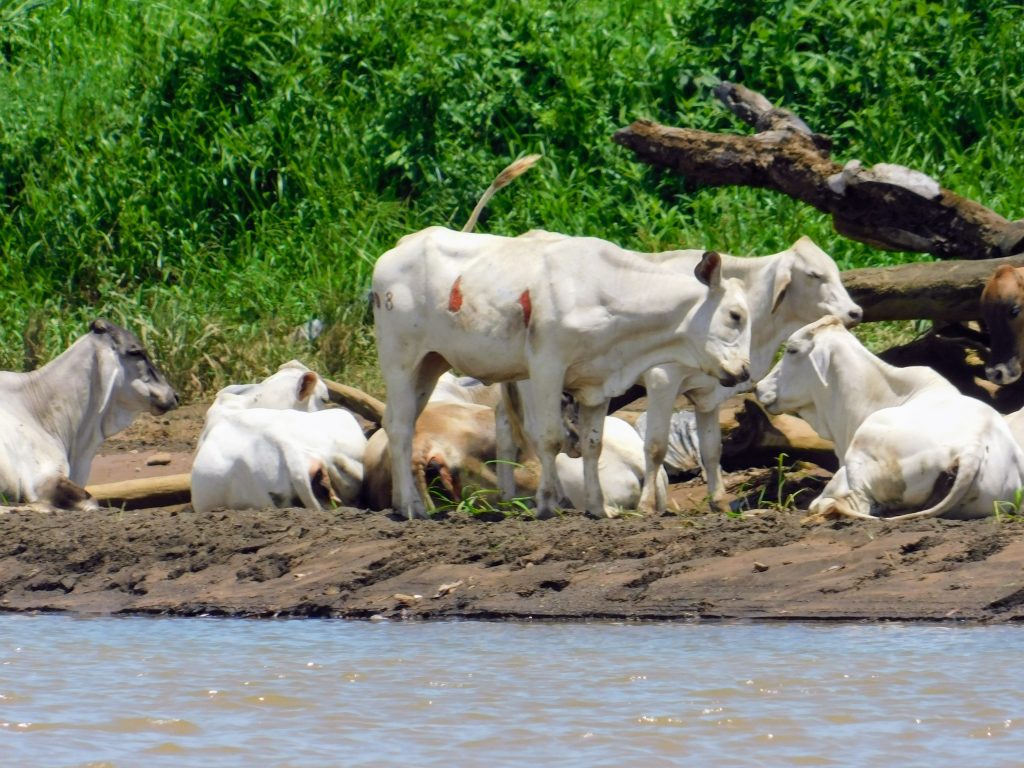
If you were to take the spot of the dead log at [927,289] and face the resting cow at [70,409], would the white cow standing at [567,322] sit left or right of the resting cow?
left

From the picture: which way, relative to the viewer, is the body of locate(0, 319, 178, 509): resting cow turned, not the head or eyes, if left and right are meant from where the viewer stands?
facing to the right of the viewer

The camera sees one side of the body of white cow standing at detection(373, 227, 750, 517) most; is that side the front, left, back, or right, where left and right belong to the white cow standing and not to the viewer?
right

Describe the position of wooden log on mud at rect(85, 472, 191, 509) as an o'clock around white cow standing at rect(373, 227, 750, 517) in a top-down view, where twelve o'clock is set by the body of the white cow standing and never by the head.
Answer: The wooden log on mud is roughly at 7 o'clock from the white cow standing.

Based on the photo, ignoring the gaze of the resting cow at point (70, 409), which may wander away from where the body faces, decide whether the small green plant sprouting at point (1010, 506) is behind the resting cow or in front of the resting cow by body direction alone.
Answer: in front

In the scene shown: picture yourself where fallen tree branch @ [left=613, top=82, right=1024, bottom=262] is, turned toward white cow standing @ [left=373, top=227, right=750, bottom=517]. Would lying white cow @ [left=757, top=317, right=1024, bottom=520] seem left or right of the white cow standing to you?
left

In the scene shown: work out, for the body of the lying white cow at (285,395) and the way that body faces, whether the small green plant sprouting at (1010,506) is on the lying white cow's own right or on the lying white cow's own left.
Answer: on the lying white cow's own right

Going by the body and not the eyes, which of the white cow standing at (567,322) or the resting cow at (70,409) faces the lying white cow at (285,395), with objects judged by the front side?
the resting cow

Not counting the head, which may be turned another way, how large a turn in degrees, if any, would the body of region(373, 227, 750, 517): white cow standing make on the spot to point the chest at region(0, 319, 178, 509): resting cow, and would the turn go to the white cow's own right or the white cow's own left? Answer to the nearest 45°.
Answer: approximately 135° to the white cow's own left

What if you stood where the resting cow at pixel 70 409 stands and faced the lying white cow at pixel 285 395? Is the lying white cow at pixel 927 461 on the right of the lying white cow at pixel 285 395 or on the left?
right

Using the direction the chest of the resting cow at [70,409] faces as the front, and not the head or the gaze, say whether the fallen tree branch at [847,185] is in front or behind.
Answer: in front
